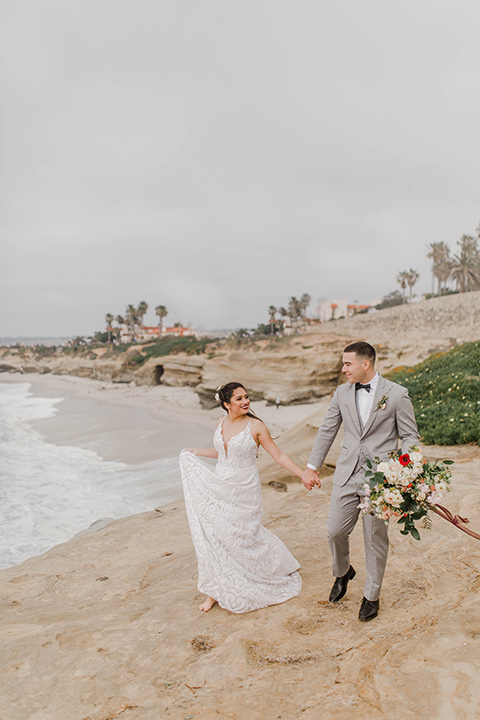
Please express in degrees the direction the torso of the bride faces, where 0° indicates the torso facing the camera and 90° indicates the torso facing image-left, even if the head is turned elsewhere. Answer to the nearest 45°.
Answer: approximately 45°

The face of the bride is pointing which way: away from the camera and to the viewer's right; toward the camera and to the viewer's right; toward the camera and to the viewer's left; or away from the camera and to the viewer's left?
toward the camera and to the viewer's right

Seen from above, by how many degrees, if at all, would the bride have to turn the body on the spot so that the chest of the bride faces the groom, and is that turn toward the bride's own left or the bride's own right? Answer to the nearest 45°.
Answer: approximately 90° to the bride's own left
